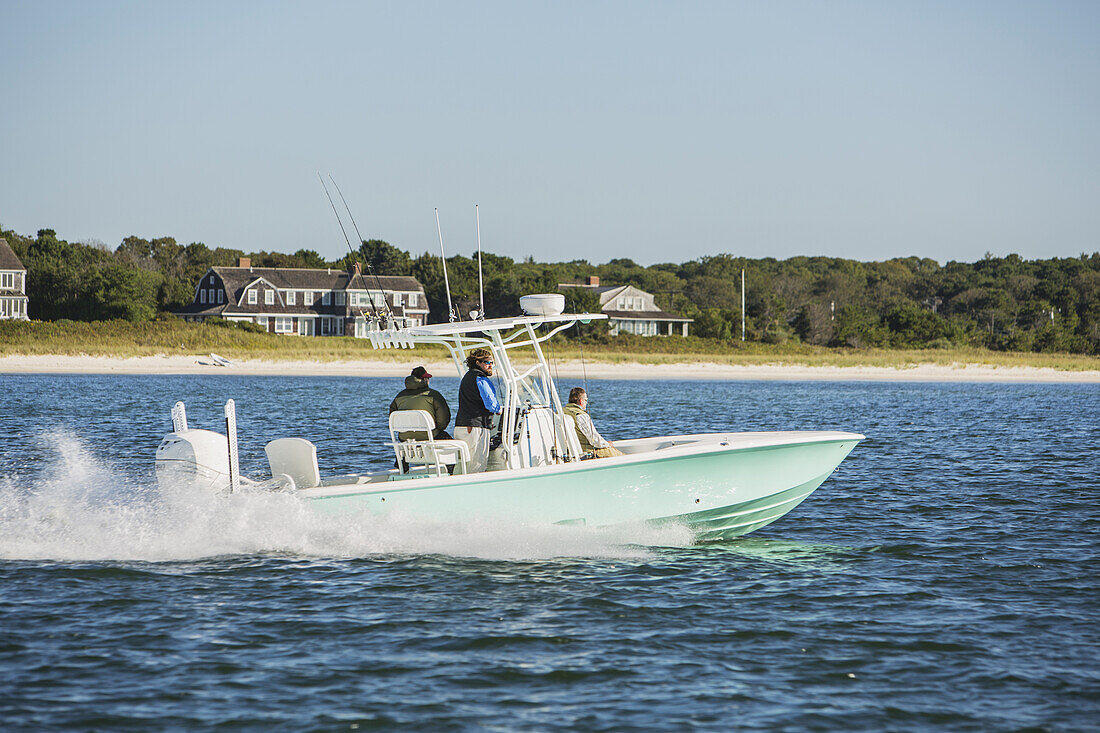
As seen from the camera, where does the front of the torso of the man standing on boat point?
to the viewer's right

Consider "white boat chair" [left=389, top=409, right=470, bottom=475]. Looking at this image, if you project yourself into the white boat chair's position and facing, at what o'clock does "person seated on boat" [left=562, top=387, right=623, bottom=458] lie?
The person seated on boat is roughly at 1 o'clock from the white boat chair.

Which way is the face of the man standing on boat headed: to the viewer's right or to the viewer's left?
to the viewer's right

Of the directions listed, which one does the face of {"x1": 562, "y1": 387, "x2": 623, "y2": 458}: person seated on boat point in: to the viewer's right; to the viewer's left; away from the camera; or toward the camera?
to the viewer's right

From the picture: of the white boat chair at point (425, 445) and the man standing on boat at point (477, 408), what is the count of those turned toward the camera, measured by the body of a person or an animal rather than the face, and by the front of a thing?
0

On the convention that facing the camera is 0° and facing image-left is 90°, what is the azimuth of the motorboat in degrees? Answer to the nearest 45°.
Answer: approximately 270°

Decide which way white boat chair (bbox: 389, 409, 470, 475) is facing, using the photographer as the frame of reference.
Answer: facing away from the viewer and to the right of the viewer
